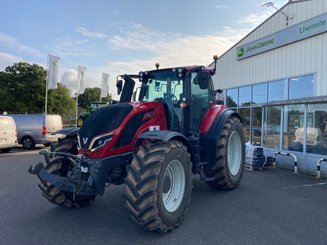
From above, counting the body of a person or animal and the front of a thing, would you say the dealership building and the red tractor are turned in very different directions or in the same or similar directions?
same or similar directions

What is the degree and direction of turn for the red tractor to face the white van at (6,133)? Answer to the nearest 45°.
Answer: approximately 90° to its right

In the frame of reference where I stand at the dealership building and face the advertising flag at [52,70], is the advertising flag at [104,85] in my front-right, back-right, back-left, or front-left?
front-right

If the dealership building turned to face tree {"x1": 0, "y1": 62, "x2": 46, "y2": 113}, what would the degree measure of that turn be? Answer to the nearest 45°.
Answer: approximately 90° to its right

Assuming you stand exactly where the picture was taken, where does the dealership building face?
facing the viewer and to the left of the viewer

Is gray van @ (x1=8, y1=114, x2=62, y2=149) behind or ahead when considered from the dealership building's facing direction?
ahead

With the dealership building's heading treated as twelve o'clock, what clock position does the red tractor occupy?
The red tractor is roughly at 11 o'clock from the dealership building.

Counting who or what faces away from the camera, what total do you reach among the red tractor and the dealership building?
0

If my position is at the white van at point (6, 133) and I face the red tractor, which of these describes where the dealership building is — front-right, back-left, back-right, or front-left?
front-left

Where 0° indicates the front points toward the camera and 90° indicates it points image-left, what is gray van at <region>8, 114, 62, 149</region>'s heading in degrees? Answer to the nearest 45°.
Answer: approximately 135°

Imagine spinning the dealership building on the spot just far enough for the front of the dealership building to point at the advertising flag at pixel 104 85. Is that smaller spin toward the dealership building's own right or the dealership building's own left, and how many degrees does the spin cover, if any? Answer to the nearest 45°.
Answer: approximately 90° to the dealership building's own right
